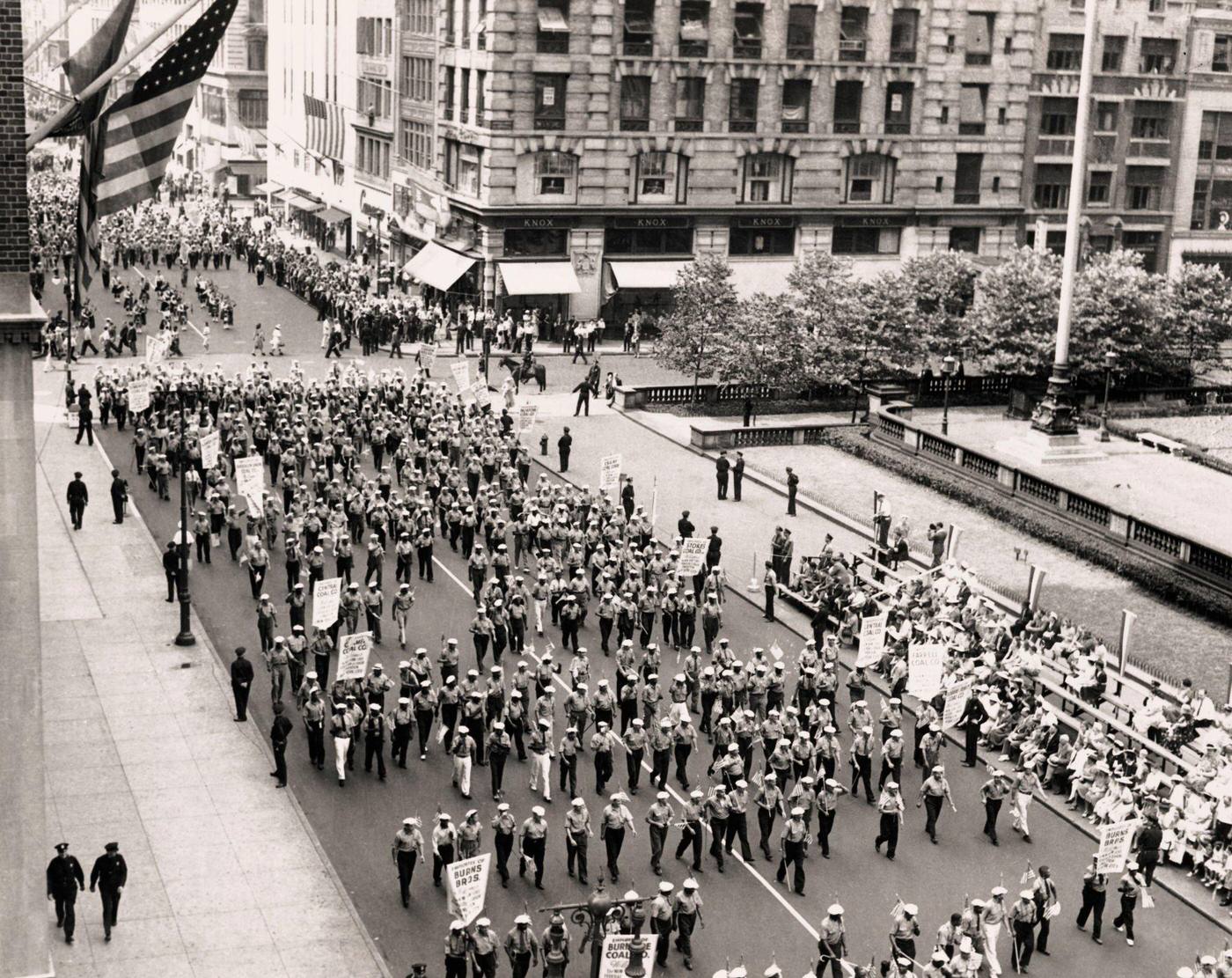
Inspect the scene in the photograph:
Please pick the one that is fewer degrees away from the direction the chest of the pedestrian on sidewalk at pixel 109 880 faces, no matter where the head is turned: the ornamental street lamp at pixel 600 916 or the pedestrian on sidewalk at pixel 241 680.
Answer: the ornamental street lamp

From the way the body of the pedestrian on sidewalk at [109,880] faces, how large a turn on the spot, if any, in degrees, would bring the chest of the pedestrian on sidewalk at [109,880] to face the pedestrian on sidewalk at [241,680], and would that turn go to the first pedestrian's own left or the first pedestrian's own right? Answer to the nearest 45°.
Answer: approximately 180°

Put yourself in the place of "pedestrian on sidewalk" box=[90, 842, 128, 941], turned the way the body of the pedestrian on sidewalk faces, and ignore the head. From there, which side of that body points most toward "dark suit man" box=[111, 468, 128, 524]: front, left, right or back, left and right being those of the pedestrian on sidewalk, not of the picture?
back

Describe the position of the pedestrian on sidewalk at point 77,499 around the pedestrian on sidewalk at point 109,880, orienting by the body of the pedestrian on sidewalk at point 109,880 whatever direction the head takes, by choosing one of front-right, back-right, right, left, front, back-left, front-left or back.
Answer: back

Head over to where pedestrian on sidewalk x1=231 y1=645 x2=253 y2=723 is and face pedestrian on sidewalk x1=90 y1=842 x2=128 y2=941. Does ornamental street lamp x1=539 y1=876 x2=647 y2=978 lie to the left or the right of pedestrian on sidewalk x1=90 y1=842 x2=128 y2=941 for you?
left

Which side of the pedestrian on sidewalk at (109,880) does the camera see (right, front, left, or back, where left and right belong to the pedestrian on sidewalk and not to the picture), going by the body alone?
front

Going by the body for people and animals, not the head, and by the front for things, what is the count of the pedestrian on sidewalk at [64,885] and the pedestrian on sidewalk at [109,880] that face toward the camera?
2

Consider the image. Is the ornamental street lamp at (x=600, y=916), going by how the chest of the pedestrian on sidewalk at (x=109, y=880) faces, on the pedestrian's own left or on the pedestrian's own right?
on the pedestrian's own left

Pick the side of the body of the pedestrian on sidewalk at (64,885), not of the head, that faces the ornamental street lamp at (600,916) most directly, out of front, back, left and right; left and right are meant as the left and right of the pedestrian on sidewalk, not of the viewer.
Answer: left

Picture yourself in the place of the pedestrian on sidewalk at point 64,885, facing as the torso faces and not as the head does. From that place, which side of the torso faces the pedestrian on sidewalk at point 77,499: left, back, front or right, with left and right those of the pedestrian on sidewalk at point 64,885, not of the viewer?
back
